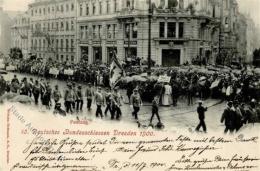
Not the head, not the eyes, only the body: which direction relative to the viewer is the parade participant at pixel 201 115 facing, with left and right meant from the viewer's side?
facing the viewer and to the right of the viewer

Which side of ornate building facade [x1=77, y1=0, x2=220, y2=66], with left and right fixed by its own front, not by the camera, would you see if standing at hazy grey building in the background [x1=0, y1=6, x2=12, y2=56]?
right

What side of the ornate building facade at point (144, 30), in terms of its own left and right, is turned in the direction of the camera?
front

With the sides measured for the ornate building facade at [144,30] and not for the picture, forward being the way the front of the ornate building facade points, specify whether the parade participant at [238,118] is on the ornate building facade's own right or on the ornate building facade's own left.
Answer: on the ornate building facade's own left

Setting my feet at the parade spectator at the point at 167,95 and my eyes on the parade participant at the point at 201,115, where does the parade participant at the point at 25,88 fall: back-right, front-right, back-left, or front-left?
back-right
